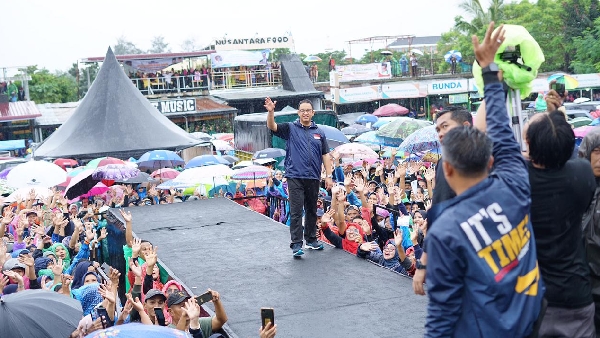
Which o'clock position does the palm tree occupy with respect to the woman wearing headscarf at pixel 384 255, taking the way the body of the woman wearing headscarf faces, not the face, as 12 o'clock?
The palm tree is roughly at 5 o'clock from the woman wearing headscarf.

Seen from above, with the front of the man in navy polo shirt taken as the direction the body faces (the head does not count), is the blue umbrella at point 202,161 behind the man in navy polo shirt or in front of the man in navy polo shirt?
behind

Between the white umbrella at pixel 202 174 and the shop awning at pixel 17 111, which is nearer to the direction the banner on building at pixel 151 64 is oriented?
the white umbrella

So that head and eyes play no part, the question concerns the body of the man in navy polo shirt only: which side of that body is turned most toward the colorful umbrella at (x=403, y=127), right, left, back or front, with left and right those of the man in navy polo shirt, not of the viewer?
back

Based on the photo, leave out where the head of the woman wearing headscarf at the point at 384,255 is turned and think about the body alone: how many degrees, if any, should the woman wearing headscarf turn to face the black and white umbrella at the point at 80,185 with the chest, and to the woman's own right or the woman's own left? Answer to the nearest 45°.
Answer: approximately 90° to the woman's own right

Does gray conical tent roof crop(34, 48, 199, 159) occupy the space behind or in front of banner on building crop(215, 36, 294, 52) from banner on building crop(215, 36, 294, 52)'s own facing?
in front

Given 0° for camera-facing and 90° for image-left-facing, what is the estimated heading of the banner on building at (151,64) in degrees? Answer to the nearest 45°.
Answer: approximately 0°

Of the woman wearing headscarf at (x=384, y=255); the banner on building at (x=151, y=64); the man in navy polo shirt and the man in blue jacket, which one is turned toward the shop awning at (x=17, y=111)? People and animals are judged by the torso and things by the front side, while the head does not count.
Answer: the man in blue jacket

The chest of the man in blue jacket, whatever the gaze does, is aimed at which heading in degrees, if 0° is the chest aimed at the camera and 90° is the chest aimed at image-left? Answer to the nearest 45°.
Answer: approximately 135°

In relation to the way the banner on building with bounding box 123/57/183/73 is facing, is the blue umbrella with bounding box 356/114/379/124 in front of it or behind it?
in front
